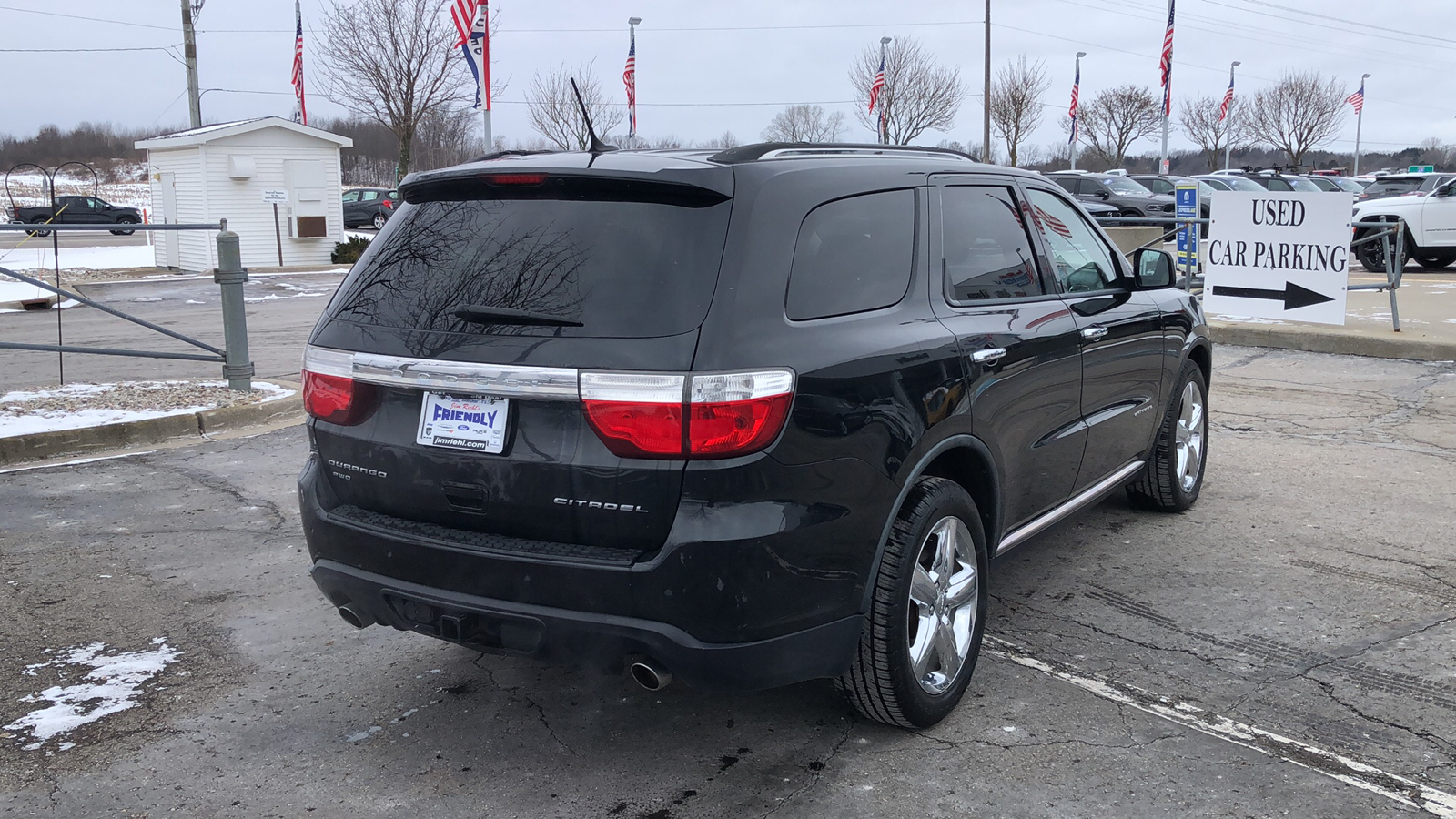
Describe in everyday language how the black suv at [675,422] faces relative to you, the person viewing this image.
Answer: facing away from the viewer and to the right of the viewer

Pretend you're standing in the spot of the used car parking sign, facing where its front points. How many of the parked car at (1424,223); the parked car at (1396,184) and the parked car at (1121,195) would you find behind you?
3

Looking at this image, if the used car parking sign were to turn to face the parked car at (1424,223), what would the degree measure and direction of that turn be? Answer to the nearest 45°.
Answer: approximately 180°

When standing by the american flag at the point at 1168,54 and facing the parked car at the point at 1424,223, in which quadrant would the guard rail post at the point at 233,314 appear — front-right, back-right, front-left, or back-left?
front-right

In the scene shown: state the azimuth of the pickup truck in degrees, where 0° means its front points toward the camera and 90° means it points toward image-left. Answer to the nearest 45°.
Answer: approximately 270°

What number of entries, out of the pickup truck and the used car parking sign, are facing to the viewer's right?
1

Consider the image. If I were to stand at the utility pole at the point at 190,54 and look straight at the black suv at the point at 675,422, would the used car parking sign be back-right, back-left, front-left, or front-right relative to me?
front-left

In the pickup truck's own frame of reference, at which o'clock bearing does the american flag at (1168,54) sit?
The american flag is roughly at 1 o'clock from the pickup truck.

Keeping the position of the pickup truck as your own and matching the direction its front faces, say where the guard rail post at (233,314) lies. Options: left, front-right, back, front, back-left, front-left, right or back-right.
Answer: right

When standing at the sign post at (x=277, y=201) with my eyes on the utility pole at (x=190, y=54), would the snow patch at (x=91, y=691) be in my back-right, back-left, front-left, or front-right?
back-left

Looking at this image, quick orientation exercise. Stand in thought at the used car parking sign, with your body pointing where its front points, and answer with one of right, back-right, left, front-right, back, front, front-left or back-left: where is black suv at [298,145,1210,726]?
front

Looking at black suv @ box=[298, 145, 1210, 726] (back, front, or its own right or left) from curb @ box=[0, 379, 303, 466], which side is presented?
left

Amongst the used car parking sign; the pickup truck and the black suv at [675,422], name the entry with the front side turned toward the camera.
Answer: the used car parking sign

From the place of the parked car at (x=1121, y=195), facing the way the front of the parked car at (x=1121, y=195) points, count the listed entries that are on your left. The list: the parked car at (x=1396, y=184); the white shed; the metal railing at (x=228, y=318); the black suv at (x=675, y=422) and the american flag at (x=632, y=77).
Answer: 1

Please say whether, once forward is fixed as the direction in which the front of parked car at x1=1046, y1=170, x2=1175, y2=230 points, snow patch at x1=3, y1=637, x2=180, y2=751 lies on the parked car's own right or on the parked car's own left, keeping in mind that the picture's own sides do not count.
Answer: on the parked car's own right

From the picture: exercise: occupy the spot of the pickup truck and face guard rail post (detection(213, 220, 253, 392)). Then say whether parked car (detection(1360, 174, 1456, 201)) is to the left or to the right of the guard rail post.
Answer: left

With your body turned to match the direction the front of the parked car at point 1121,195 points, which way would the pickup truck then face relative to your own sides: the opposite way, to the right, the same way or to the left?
to the left

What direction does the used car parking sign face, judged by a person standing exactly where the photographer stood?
facing the viewer

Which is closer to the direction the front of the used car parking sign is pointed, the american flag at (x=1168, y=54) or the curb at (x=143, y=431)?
the curb
